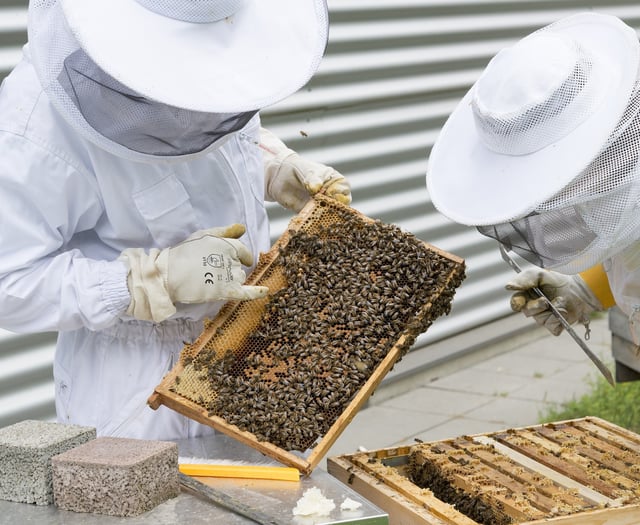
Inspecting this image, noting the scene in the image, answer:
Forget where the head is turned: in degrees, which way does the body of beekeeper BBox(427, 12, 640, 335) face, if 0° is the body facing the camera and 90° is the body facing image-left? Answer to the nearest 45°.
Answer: approximately 45°

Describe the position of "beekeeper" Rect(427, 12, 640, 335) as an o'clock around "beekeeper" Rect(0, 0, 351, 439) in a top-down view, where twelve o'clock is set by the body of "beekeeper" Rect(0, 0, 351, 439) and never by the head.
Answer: "beekeeper" Rect(427, 12, 640, 335) is roughly at 11 o'clock from "beekeeper" Rect(0, 0, 351, 439).

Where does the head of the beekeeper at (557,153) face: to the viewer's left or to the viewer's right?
to the viewer's left

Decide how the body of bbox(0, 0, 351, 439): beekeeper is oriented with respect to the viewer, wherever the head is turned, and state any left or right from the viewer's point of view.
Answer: facing the viewer and to the right of the viewer

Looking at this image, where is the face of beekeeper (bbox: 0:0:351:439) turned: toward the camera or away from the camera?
toward the camera

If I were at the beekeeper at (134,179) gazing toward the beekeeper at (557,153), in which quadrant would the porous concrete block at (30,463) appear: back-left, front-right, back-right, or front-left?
back-right

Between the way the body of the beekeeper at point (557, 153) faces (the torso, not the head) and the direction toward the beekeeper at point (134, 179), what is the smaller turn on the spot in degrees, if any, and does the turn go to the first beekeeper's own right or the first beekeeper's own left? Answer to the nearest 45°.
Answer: approximately 45° to the first beekeeper's own right

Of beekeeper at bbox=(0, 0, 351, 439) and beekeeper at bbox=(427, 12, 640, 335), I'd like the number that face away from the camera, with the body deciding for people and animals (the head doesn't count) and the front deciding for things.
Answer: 0
